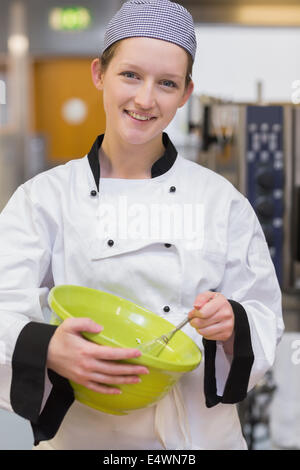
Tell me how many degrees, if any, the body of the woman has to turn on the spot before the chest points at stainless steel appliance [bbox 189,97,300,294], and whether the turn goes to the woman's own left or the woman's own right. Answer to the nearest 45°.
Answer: approximately 180°

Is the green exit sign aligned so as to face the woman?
yes

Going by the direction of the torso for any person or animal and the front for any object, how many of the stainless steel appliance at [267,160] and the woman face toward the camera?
2

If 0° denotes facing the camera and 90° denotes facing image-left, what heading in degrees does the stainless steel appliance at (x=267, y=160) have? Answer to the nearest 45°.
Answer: approximately 0°

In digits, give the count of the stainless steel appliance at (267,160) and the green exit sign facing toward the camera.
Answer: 2

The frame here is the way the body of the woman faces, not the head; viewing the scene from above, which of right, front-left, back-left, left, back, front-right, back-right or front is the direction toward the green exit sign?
back

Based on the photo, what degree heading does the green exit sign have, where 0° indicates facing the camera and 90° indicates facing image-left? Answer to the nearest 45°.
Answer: approximately 0°
